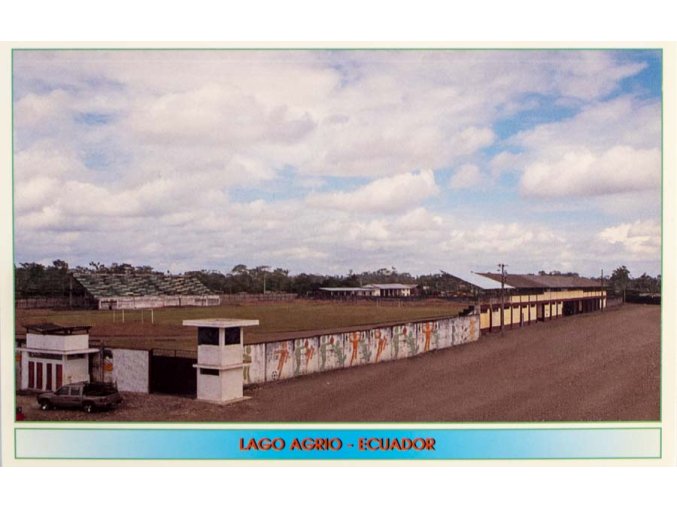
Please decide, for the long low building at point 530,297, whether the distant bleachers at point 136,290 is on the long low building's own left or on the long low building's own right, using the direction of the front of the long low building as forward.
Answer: on the long low building's own right
